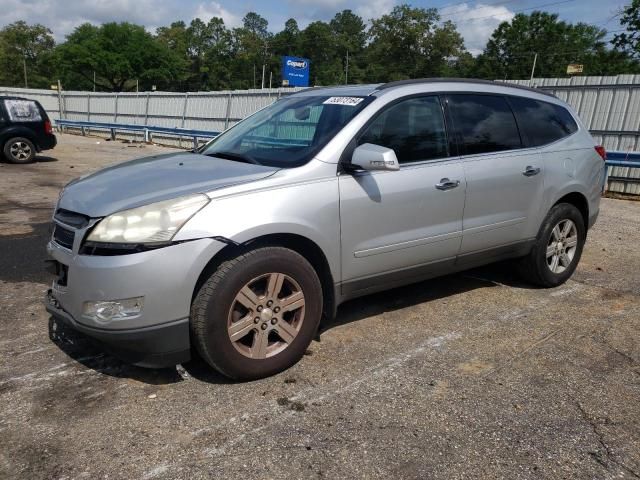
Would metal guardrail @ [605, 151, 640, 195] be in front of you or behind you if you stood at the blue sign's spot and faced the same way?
in front

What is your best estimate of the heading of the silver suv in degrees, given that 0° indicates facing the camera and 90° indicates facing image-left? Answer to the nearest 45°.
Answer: approximately 45°

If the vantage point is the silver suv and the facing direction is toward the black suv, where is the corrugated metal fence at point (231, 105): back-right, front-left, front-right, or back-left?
front-right

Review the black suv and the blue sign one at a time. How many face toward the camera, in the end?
1

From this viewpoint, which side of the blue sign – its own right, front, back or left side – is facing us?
front
